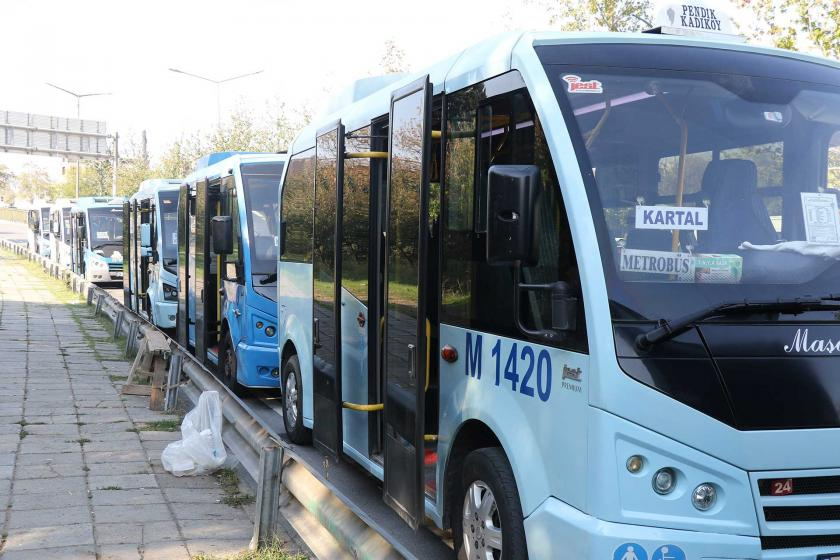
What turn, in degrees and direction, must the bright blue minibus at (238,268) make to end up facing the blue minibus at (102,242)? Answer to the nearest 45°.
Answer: approximately 135° to its left

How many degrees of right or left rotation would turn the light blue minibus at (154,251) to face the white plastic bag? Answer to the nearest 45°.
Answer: approximately 45° to its right

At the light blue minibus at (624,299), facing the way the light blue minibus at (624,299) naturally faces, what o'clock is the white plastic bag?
The white plastic bag is roughly at 4 o'clock from the light blue minibus.

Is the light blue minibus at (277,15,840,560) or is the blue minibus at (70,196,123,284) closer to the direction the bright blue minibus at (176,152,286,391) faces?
the light blue minibus

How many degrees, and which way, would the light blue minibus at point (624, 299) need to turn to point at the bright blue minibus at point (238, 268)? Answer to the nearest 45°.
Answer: approximately 180°

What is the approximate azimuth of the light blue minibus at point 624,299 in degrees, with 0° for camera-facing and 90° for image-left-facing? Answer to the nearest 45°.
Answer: approximately 315°

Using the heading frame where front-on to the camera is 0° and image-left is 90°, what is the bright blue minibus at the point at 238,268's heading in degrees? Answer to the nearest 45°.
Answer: approximately 315°
